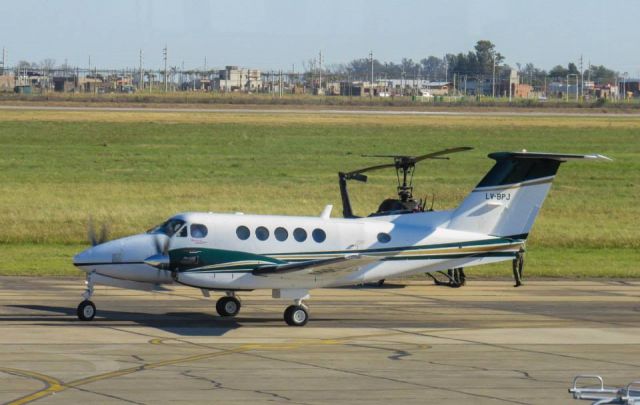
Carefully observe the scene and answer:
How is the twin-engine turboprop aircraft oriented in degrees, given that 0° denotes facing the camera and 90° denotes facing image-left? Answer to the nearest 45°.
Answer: approximately 90°
